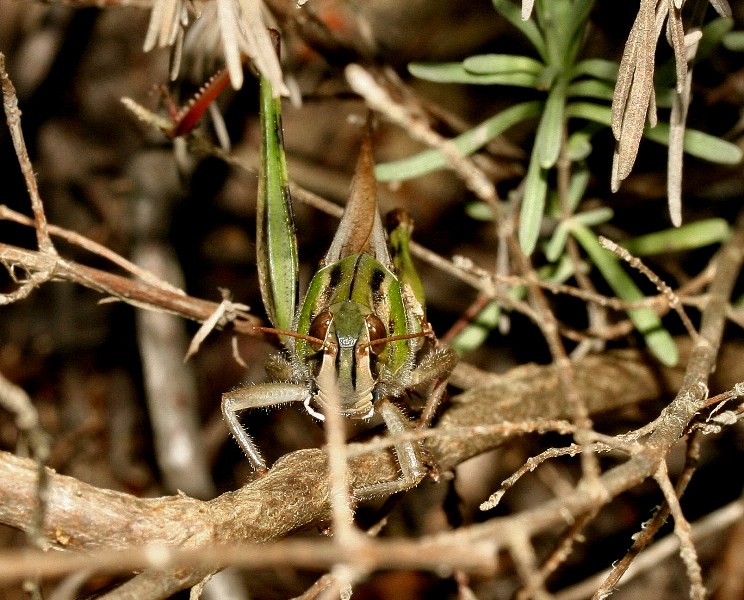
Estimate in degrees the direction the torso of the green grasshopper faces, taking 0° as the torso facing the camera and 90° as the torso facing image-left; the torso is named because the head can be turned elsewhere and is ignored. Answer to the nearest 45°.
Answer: approximately 0°

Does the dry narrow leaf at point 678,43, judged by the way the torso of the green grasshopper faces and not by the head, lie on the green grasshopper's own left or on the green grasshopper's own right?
on the green grasshopper's own left

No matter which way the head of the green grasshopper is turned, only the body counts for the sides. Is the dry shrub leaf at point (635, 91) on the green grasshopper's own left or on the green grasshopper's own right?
on the green grasshopper's own left
